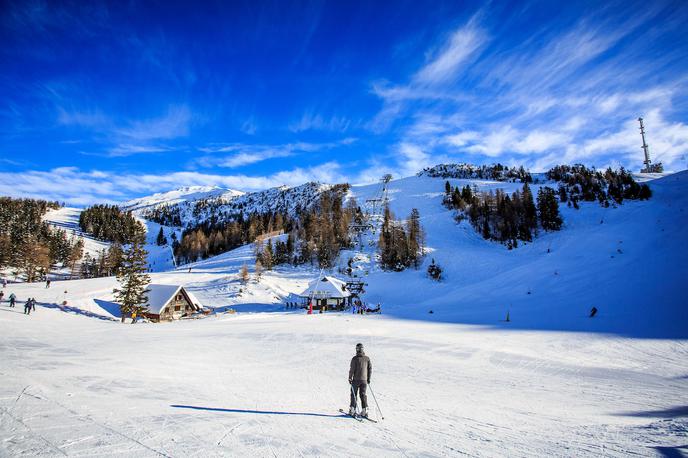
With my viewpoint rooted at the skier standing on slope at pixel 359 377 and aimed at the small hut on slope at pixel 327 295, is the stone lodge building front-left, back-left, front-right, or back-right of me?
front-left

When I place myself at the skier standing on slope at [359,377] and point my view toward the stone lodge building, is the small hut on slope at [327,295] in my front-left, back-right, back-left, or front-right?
front-right

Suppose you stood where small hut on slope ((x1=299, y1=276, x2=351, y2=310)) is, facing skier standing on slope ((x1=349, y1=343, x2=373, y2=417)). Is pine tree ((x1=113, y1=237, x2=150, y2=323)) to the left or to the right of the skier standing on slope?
right

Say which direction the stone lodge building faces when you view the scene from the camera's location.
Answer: facing the viewer and to the right of the viewer

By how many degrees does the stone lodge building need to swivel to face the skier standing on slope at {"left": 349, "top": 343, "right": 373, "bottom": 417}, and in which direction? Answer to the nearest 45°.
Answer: approximately 45° to its right

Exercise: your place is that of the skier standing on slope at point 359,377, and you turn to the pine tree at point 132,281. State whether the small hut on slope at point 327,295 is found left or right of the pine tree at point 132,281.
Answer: right

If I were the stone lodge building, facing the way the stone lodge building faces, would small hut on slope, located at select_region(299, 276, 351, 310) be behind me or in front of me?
in front

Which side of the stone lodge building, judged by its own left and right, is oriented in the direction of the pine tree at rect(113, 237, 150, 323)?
right
